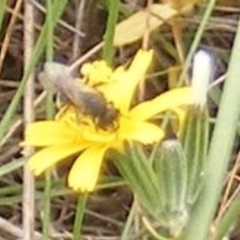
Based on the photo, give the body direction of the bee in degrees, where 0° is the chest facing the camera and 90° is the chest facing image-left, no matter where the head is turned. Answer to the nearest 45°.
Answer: approximately 315°
